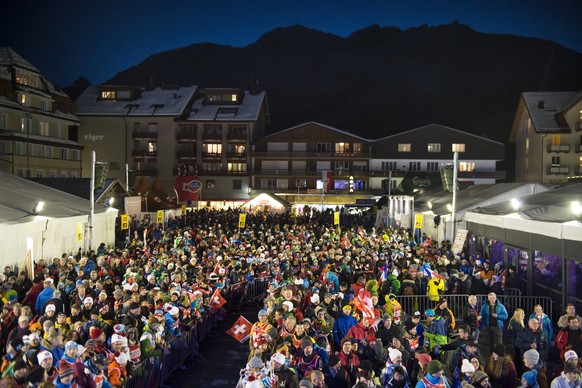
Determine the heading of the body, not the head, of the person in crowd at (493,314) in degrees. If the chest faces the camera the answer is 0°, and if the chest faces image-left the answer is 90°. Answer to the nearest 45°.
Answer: approximately 0°

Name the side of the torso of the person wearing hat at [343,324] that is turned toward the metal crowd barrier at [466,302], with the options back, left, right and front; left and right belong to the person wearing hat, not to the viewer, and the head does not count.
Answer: left

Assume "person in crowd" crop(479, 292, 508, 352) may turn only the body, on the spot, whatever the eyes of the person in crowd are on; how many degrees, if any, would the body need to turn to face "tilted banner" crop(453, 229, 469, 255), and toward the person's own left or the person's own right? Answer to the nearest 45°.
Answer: approximately 180°

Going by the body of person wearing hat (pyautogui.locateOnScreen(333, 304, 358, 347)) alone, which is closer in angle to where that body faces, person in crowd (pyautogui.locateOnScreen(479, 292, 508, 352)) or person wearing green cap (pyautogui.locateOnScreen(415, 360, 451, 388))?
the person wearing green cap

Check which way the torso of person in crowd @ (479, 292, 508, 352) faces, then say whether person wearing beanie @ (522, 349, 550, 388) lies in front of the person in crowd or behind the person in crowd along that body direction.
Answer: in front

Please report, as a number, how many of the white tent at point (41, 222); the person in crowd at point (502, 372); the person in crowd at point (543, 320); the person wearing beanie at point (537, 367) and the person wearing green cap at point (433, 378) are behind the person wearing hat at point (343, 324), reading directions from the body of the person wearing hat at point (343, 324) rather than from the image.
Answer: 1

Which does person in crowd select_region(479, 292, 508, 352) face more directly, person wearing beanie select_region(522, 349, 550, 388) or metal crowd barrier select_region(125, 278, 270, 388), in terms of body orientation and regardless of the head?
the person wearing beanie

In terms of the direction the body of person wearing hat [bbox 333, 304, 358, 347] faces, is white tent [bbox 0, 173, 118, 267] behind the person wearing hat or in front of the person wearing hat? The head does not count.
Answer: behind

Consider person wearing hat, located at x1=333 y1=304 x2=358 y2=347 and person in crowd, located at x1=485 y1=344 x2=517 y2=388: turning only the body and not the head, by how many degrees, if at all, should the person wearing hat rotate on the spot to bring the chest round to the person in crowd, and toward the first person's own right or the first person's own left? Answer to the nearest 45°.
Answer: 0° — they already face them

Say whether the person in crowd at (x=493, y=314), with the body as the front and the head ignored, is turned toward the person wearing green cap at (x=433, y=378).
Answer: yes

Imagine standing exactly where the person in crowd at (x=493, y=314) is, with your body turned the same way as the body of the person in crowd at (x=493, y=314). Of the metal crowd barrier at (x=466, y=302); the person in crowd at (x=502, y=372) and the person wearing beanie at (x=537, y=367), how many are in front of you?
2

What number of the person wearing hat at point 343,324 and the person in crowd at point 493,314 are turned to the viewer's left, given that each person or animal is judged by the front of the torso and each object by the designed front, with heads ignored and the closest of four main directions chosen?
0

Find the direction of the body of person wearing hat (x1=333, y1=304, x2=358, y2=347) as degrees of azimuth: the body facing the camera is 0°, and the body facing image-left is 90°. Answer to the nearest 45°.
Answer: approximately 315°

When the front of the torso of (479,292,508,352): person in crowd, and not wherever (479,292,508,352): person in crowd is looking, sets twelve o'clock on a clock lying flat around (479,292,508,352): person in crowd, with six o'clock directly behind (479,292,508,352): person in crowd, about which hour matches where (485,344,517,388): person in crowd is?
(485,344,517,388): person in crowd is roughly at 12 o'clock from (479,292,508,352): person in crowd.
